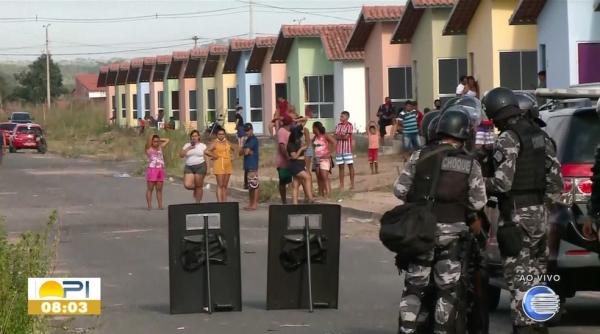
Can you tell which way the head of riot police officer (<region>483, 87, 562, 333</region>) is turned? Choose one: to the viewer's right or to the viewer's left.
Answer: to the viewer's left

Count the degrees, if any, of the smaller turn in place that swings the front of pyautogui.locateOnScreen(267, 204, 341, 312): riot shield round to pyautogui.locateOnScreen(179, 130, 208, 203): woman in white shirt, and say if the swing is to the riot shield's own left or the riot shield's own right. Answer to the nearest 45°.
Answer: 0° — it already faces them

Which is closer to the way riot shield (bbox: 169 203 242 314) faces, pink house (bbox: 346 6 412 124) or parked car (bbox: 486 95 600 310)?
the pink house

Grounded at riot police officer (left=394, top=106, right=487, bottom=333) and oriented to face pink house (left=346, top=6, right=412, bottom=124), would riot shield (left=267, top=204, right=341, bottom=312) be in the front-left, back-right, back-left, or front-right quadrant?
front-left

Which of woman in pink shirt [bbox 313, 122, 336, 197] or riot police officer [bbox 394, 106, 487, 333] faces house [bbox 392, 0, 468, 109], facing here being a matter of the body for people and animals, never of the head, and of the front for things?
the riot police officer

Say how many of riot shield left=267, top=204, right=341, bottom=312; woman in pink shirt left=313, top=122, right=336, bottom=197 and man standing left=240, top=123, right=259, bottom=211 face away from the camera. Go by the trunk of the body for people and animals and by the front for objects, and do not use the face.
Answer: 1

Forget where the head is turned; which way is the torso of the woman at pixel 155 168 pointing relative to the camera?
toward the camera

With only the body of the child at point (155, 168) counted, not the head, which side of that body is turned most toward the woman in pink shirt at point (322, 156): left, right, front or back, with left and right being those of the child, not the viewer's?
left

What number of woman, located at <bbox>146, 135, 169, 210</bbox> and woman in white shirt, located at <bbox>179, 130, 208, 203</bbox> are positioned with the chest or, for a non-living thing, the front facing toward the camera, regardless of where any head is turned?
2

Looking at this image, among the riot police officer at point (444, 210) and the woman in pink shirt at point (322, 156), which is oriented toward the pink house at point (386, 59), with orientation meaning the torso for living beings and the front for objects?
the riot police officer

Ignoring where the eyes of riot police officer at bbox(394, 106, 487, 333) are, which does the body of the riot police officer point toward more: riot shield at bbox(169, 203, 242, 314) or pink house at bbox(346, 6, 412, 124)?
the pink house

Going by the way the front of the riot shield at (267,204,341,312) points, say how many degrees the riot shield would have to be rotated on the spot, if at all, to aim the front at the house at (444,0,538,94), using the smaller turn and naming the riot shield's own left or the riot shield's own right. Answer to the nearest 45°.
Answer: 0° — it already faces it

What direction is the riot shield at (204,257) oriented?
away from the camera

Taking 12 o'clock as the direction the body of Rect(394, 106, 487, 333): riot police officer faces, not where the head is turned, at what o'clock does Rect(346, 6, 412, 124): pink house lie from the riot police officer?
The pink house is roughly at 12 o'clock from the riot police officer.

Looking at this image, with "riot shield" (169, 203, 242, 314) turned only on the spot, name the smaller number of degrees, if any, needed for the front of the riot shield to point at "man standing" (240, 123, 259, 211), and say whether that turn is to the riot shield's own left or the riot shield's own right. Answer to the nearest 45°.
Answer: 0° — it already faces them

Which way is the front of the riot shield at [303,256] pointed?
away from the camera

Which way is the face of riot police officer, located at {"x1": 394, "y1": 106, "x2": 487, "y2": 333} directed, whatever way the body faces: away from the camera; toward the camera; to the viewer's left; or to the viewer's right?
away from the camera
